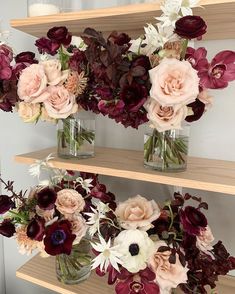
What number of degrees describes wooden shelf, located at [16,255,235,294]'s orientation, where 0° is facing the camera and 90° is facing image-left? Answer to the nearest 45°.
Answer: approximately 45°

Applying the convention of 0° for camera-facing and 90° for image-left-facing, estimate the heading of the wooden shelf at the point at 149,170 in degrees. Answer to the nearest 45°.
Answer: approximately 45°
